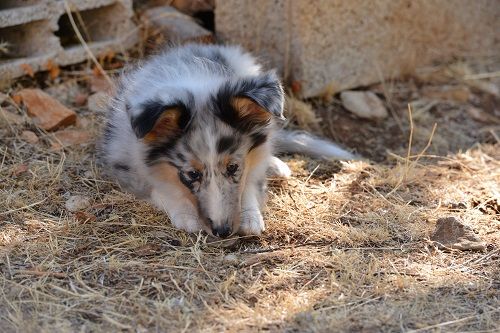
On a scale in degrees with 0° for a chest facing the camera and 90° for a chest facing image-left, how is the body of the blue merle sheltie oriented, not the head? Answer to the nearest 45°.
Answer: approximately 0°

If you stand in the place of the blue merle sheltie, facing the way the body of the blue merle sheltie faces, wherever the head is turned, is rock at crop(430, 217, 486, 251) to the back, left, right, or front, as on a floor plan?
left

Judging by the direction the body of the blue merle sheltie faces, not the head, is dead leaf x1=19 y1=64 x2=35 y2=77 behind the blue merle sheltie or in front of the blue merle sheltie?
behind

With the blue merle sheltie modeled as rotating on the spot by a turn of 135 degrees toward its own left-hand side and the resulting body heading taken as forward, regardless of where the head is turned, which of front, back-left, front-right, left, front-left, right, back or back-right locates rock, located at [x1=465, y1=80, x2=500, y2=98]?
front

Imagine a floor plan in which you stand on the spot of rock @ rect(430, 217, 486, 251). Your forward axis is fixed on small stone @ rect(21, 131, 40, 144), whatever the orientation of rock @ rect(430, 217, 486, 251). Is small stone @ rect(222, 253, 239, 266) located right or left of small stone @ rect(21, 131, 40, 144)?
left

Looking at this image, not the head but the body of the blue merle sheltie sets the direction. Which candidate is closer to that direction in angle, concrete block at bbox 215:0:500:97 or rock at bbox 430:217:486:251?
the rock

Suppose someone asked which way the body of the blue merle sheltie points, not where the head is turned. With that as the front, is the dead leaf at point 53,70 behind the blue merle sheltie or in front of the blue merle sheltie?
behind

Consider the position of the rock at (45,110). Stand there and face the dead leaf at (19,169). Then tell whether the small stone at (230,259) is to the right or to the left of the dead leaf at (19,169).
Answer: left

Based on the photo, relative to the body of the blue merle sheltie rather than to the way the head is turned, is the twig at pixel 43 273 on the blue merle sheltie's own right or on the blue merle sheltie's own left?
on the blue merle sheltie's own right

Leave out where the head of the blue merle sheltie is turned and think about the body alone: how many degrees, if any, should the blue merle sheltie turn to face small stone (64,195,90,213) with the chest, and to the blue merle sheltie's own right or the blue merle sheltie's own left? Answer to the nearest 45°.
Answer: approximately 90° to the blue merle sheltie's own right

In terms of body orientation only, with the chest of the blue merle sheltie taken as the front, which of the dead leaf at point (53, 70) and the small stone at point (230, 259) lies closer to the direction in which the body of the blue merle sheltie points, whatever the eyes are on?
the small stone

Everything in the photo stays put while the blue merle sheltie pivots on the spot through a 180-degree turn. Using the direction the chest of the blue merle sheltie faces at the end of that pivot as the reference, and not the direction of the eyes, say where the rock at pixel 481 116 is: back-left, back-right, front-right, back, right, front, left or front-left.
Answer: front-right

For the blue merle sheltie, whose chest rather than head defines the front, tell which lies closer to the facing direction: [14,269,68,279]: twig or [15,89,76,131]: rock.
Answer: the twig

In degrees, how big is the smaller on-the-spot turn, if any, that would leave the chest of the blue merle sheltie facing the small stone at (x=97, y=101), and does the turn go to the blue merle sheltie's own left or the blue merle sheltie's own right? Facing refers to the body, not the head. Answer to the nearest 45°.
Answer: approximately 135° to the blue merle sheltie's own right
